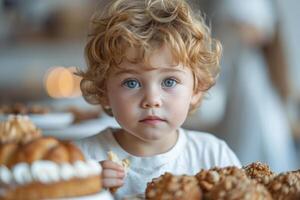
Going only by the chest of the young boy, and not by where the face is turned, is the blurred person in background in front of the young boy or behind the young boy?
behind

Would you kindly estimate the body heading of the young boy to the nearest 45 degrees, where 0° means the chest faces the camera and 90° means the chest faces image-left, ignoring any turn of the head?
approximately 0°
